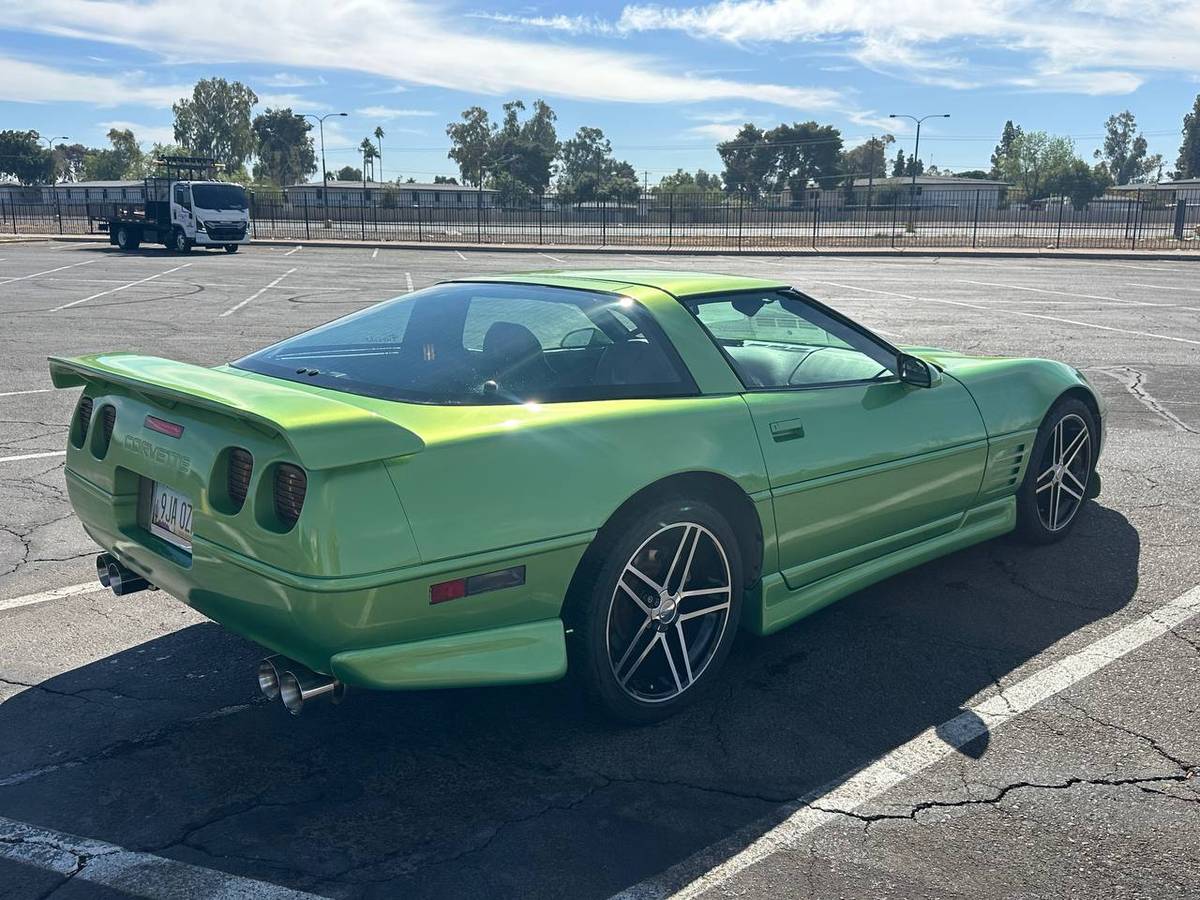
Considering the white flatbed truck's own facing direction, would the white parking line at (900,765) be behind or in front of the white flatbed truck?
in front

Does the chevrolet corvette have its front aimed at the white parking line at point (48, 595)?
no

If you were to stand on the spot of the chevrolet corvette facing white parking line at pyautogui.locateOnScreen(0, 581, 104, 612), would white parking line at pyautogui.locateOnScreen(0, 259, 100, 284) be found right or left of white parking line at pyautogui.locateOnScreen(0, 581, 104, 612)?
right

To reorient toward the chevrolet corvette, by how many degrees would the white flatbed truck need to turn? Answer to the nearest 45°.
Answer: approximately 45° to its right

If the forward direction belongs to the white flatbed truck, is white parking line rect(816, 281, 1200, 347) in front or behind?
in front

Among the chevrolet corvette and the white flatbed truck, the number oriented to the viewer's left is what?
0

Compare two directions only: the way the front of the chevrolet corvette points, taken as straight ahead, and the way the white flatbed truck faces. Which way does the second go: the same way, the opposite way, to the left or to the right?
to the right

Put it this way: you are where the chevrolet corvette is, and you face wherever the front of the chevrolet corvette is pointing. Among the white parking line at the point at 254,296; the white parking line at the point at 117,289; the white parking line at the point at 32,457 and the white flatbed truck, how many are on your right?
0

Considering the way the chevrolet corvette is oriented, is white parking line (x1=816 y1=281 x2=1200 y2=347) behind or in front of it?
in front

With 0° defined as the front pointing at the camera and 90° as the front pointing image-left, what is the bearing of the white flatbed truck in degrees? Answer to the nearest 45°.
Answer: approximately 315°

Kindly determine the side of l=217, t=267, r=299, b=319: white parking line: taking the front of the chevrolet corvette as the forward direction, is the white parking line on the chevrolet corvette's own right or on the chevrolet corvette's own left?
on the chevrolet corvette's own left

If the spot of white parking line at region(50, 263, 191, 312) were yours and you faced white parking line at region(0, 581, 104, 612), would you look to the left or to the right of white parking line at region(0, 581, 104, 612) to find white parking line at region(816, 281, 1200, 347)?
left

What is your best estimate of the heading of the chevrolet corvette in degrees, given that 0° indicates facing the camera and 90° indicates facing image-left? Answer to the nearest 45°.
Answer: approximately 225°

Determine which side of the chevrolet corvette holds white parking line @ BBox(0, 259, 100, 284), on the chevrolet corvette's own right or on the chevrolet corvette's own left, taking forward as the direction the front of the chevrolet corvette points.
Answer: on the chevrolet corvette's own left

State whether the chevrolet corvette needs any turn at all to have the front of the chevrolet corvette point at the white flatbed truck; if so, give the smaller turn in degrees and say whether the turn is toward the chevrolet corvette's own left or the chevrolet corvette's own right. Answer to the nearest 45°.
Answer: approximately 45° to the chevrolet corvette's own left
